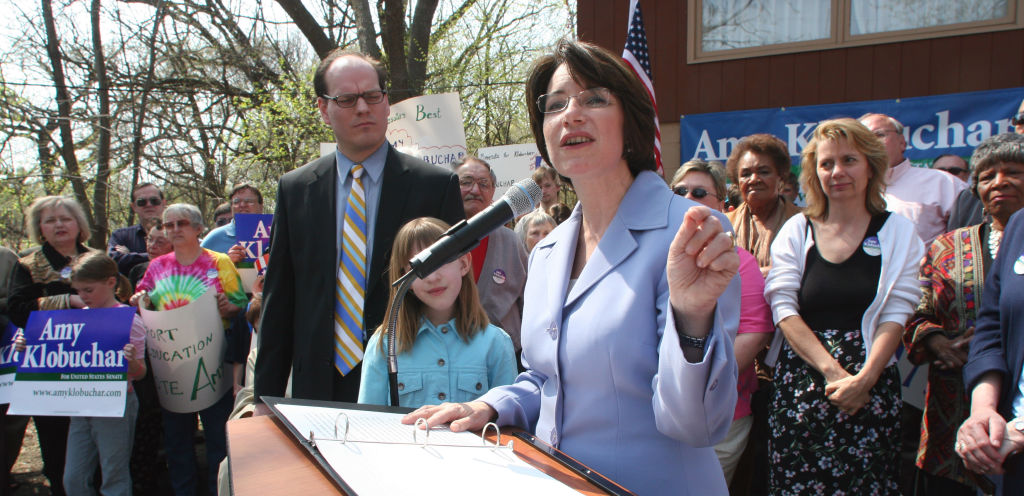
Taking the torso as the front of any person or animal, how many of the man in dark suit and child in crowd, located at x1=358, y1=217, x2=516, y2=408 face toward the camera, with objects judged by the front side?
2

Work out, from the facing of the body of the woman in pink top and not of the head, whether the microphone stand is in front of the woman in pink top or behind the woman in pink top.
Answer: in front

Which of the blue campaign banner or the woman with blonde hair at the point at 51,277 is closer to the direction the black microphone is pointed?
the blue campaign banner

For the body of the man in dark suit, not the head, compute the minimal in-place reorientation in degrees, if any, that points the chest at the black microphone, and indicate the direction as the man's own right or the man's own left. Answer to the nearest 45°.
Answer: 0° — they already face it

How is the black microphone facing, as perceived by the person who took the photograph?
facing to the right of the viewer

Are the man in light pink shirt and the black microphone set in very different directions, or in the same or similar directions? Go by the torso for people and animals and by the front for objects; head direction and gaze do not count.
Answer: very different directions

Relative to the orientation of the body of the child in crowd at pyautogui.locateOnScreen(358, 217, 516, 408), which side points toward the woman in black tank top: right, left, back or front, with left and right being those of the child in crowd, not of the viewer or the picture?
left
